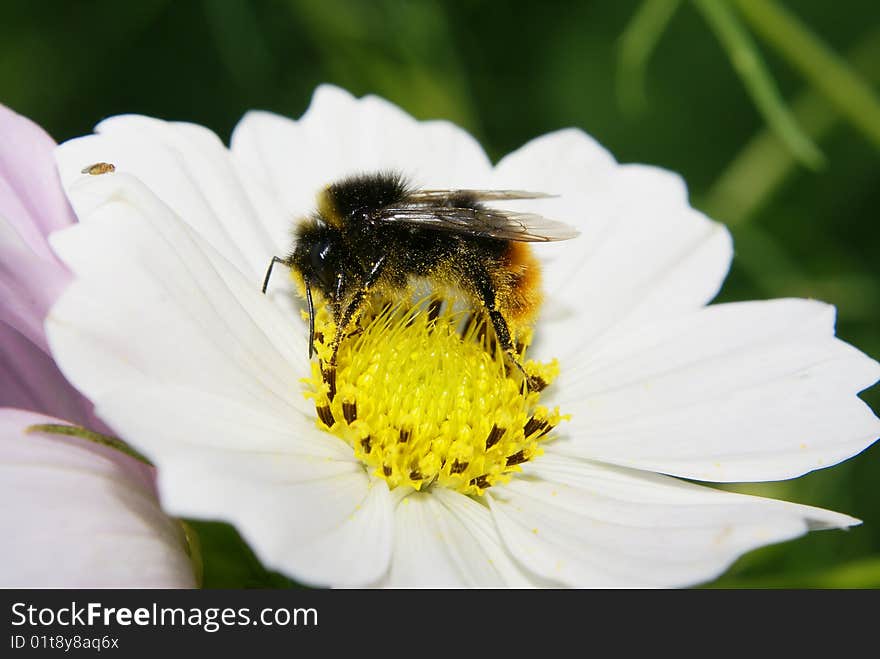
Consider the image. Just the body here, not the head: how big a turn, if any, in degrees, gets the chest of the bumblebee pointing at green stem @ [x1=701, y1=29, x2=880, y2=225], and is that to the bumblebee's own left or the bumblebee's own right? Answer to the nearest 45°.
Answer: approximately 135° to the bumblebee's own right

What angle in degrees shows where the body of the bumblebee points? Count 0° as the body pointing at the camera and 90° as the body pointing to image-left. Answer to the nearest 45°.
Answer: approximately 90°

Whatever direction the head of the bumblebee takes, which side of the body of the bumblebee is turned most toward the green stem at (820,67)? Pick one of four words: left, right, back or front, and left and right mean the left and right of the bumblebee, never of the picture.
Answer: right
